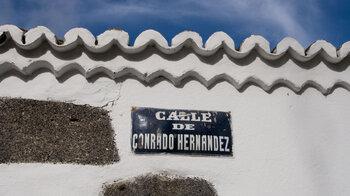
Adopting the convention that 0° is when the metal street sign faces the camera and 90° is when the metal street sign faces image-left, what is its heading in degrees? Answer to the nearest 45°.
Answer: approximately 0°
